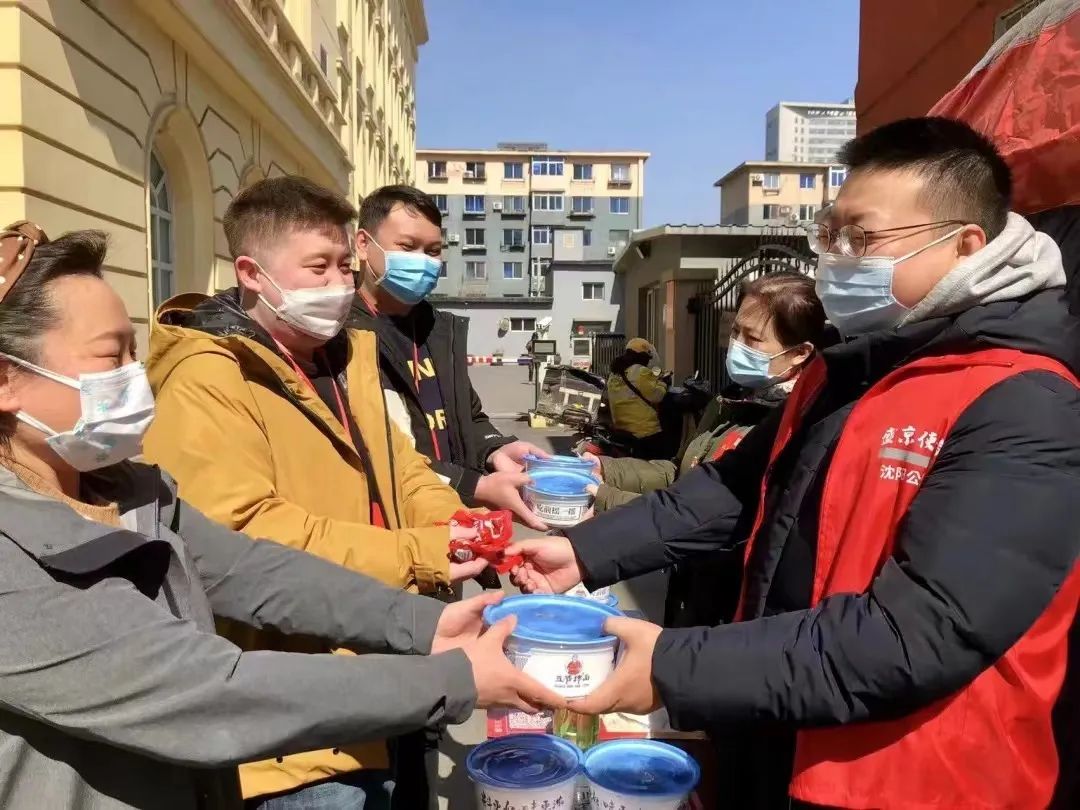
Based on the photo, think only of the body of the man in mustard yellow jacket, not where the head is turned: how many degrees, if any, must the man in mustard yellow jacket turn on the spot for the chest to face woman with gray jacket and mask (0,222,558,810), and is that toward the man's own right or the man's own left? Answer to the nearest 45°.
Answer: approximately 90° to the man's own right

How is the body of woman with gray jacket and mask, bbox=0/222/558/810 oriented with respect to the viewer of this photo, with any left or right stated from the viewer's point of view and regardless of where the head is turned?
facing to the right of the viewer

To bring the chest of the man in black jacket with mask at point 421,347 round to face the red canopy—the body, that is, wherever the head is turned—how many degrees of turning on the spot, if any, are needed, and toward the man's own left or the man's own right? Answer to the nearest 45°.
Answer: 0° — they already face it

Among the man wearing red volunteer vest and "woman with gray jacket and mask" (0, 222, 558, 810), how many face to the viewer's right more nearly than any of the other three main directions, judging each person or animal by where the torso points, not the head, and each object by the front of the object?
1

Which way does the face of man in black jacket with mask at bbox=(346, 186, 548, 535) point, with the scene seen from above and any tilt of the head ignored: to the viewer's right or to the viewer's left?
to the viewer's right

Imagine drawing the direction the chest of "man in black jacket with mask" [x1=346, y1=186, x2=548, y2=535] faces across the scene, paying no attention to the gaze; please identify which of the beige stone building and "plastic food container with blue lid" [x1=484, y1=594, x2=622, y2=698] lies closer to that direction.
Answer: the plastic food container with blue lid

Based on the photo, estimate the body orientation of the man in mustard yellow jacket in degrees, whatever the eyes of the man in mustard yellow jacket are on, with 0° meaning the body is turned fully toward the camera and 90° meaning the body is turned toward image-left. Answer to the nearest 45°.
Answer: approximately 315°

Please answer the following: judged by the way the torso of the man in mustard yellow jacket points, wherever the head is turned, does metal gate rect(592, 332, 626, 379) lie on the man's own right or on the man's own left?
on the man's own left
